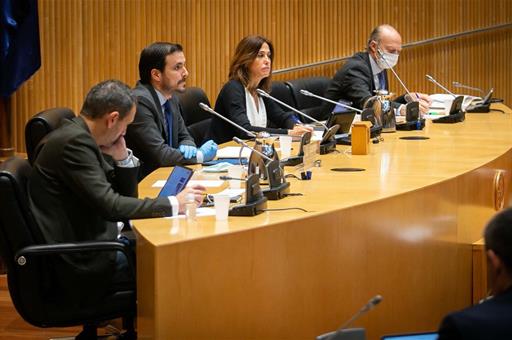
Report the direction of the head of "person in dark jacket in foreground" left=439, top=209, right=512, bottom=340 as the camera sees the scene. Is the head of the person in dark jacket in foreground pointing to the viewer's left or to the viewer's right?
to the viewer's left

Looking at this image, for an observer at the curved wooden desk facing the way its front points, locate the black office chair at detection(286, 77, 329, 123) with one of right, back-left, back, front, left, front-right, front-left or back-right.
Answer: back-left

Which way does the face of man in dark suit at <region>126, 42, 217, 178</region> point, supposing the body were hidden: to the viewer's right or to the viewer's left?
to the viewer's right

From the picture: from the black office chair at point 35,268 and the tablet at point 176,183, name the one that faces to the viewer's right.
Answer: the black office chair

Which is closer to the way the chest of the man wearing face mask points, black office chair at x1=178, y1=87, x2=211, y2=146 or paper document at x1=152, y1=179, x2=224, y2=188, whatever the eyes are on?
the paper document

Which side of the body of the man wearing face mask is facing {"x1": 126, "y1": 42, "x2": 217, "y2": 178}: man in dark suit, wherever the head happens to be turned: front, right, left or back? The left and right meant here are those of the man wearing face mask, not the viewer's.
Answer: right

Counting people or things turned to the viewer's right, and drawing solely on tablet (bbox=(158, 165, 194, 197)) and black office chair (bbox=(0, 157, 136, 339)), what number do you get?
1

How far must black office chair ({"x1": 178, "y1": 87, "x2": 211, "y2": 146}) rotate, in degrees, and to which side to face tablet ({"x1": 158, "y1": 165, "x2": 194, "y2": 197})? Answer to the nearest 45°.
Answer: approximately 45° to its right

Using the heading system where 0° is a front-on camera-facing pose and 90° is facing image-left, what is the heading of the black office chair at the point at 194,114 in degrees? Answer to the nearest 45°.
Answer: approximately 315°

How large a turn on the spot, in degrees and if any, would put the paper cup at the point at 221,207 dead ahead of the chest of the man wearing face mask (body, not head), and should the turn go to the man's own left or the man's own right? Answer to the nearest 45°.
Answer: approximately 45° to the man's own right

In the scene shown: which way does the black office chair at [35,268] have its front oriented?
to the viewer's right

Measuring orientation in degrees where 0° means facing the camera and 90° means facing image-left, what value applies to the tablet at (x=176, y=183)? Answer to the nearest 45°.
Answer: approximately 45°
